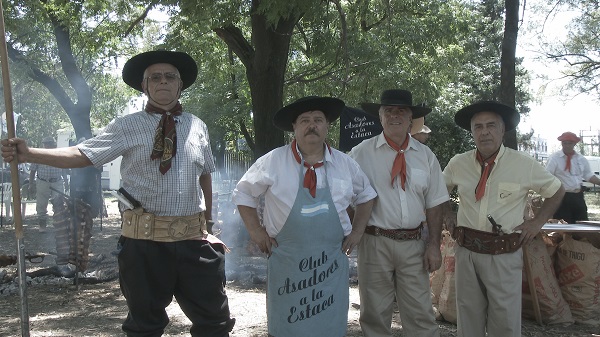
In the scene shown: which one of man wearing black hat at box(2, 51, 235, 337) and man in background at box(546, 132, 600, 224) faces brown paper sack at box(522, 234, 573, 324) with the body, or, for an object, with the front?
the man in background

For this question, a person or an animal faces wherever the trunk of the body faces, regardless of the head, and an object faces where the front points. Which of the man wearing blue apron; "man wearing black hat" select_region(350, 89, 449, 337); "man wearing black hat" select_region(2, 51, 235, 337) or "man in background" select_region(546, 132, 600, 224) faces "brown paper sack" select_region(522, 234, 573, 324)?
the man in background

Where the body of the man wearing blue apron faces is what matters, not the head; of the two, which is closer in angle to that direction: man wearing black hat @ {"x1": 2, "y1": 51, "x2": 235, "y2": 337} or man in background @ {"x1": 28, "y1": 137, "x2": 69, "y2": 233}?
the man wearing black hat

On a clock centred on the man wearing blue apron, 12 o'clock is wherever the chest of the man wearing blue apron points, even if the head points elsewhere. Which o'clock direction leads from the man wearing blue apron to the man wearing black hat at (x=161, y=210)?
The man wearing black hat is roughly at 3 o'clock from the man wearing blue apron.

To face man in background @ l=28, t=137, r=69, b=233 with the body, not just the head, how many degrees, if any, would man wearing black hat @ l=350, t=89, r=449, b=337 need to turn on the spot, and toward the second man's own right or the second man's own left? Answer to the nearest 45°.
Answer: approximately 135° to the second man's own right

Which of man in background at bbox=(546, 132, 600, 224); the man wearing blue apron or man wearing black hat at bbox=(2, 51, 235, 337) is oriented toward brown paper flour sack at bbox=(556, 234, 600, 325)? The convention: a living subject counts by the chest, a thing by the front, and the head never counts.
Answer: the man in background

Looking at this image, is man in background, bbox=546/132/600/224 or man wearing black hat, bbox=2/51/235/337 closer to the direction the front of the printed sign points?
the man wearing black hat
